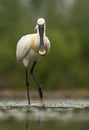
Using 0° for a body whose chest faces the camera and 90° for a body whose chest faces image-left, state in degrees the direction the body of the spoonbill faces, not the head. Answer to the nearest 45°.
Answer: approximately 315°
